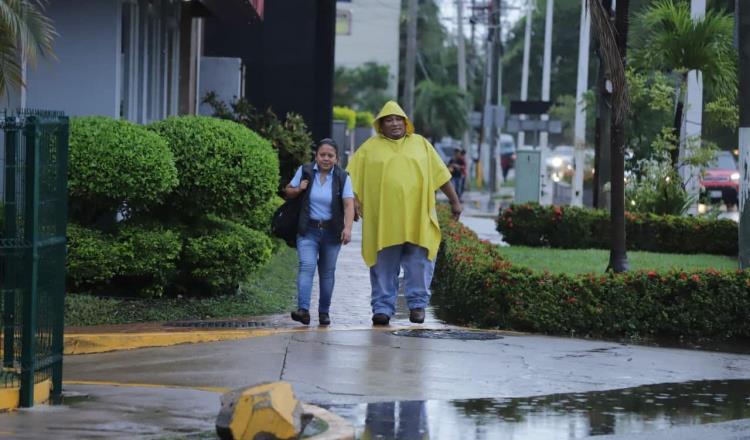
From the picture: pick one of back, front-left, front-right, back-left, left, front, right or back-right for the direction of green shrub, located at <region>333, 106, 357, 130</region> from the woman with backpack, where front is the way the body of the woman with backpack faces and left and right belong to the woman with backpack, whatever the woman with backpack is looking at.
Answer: back

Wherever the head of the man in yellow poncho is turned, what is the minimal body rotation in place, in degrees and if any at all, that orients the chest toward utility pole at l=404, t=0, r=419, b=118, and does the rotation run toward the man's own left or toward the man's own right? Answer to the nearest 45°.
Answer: approximately 180°

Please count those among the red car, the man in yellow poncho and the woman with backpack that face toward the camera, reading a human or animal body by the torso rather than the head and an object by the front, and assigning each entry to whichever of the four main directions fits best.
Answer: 3

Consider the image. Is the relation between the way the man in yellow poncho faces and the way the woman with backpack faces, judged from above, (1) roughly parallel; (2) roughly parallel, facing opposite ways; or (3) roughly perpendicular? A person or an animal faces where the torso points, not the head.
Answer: roughly parallel

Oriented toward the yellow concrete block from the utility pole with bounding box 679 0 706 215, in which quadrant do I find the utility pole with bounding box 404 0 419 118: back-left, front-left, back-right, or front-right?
back-right

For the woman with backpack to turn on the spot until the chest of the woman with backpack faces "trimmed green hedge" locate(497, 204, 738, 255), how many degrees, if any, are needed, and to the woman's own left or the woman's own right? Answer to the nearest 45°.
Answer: approximately 135° to the woman's own left

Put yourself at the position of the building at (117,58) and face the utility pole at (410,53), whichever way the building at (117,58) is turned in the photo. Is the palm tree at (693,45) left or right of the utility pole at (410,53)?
right

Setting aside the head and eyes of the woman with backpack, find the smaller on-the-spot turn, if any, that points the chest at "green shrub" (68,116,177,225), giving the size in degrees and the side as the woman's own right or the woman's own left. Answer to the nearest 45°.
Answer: approximately 90° to the woman's own right

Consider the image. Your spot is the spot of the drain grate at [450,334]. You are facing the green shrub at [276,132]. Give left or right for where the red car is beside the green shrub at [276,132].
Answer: right

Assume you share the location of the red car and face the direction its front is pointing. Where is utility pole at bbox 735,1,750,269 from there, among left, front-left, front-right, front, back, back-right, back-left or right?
front

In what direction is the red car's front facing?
toward the camera

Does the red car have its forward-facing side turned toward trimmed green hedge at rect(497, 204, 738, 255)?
yes

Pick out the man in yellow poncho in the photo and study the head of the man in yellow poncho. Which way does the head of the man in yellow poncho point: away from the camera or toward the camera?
toward the camera

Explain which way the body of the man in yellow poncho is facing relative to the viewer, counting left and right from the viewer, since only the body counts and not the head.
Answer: facing the viewer

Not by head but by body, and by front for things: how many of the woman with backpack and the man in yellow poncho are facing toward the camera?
2

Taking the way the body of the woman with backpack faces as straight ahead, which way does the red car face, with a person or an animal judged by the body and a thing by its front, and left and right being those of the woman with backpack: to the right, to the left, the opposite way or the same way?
the same way

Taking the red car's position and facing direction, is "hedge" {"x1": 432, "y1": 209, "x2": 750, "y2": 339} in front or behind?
in front

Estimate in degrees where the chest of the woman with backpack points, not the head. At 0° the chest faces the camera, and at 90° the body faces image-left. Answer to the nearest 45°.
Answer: approximately 0°

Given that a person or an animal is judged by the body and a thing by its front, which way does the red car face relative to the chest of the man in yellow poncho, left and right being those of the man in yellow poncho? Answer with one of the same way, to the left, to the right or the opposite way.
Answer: the same way

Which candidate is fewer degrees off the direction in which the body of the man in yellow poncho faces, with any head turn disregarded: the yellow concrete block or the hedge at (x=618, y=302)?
the yellow concrete block

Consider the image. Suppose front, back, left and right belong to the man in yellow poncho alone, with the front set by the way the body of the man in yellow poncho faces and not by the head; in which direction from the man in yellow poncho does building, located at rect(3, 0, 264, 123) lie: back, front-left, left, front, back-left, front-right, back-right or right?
back-right

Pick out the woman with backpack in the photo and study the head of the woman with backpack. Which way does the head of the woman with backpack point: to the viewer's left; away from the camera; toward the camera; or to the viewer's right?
toward the camera
